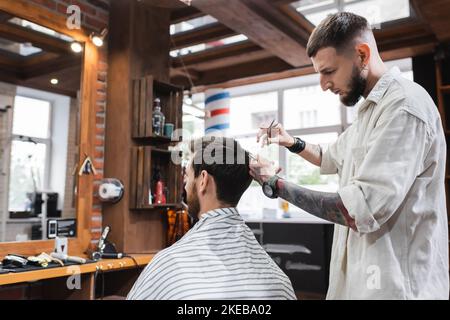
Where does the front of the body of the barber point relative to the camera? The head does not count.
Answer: to the viewer's left

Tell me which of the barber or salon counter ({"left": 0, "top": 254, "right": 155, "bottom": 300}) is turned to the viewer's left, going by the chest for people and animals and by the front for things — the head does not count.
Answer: the barber

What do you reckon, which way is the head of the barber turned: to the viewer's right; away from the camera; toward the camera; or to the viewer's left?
to the viewer's left

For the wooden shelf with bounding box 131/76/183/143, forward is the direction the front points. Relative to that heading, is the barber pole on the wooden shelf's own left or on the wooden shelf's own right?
on the wooden shelf's own left

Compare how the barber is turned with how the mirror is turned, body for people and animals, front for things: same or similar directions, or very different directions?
very different directions

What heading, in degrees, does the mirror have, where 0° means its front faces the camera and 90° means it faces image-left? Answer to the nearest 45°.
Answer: approximately 315°

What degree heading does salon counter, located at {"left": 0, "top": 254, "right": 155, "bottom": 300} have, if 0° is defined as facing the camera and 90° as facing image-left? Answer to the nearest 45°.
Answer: approximately 315°
